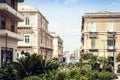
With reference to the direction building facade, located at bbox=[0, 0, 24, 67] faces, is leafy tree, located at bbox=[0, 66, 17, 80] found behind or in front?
in front

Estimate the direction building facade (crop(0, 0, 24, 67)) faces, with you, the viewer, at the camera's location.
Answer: facing the viewer and to the right of the viewer
